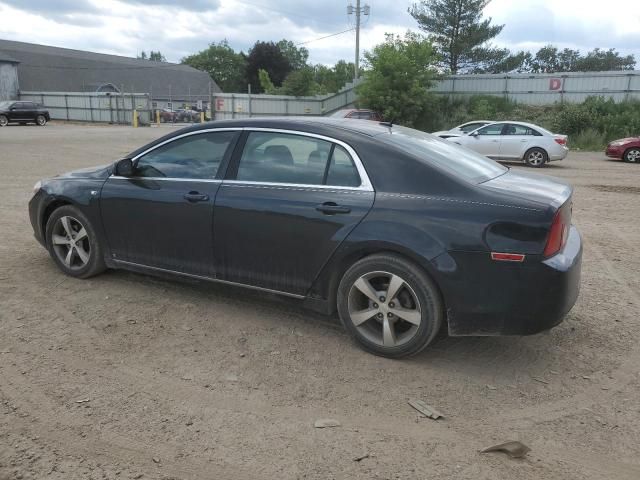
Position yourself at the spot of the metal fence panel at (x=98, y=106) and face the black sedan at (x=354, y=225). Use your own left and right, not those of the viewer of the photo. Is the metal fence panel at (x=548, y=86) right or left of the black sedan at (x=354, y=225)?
left

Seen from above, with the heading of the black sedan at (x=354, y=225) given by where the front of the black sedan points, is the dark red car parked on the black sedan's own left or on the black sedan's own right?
on the black sedan's own right

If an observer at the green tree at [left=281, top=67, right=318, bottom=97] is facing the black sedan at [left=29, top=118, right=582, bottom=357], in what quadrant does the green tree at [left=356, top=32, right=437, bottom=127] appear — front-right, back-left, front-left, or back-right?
front-left

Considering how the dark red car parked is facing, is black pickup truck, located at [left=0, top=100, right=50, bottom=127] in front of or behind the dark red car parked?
in front

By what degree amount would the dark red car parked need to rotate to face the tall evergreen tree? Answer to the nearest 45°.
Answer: approximately 45° to its right

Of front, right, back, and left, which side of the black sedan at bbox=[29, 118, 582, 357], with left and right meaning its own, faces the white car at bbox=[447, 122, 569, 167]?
right

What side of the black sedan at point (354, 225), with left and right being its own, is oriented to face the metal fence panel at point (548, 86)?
right

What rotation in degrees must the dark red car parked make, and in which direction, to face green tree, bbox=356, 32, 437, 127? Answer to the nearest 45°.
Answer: approximately 45° to its right

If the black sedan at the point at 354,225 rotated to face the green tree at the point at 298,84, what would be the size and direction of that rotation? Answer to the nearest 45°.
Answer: approximately 45° to its right

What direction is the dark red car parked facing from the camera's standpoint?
to the viewer's left

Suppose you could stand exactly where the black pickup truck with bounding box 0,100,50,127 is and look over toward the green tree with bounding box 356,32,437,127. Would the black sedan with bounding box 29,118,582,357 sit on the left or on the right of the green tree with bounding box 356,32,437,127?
right

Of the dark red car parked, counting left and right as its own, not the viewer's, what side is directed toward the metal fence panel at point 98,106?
front

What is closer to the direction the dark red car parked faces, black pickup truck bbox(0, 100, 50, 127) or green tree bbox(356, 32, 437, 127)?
the black pickup truck

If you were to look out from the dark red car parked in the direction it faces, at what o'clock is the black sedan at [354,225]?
The black sedan is roughly at 9 o'clock from the dark red car parked.

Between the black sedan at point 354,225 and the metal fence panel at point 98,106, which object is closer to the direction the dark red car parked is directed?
the metal fence panel

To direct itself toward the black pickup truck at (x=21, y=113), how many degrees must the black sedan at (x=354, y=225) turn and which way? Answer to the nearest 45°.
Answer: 0° — it already faces it

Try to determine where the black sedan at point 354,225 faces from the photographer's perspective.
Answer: facing away from the viewer and to the left of the viewer

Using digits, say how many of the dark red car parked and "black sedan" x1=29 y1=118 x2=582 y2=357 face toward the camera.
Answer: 0

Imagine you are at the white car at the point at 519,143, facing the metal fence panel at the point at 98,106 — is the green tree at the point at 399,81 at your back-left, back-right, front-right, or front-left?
front-right
